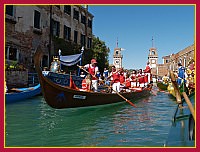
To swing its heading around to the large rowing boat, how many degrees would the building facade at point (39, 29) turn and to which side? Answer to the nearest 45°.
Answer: approximately 45° to its right

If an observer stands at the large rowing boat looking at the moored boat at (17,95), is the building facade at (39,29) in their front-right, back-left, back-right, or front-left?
front-right

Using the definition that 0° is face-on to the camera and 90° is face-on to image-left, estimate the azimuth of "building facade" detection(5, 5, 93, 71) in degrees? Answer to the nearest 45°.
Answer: approximately 315°

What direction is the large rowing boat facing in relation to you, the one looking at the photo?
facing the viewer and to the left of the viewer

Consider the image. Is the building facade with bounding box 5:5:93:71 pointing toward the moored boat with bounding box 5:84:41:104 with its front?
no

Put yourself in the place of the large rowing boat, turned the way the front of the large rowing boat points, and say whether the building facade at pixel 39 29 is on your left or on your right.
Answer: on your right

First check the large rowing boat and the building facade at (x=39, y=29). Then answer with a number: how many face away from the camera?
0
